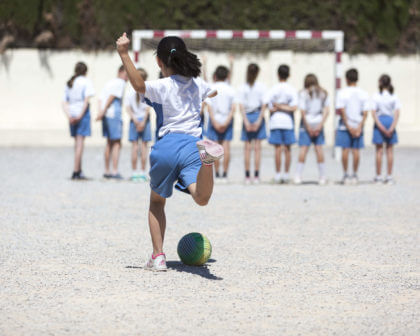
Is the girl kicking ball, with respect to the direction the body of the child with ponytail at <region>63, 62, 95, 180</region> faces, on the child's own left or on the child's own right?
on the child's own right

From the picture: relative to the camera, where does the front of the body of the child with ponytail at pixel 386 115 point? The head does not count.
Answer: away from the camera

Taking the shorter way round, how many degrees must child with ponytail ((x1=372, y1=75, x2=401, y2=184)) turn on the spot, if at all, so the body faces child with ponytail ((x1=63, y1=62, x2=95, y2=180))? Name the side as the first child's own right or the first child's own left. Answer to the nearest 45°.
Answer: approximately 90° to the first child's own left

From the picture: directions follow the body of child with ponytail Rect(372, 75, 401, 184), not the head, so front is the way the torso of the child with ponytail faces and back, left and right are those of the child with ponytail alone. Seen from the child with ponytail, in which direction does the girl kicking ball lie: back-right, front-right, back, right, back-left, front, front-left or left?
back

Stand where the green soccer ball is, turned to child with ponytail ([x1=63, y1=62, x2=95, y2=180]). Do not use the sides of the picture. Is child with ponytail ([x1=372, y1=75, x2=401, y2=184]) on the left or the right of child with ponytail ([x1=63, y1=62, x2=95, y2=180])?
right

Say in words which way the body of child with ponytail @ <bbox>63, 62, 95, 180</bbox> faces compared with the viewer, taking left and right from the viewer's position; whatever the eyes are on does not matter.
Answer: facing away from the viewer and to the right of the viewer

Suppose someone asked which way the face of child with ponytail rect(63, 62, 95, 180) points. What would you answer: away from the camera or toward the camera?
away from the camera

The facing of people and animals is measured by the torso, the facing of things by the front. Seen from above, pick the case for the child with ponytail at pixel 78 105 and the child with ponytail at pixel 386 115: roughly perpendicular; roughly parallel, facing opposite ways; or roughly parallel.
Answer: roughly parallel

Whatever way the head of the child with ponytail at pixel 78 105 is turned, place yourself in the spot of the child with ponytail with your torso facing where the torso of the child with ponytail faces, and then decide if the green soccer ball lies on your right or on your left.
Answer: on your right

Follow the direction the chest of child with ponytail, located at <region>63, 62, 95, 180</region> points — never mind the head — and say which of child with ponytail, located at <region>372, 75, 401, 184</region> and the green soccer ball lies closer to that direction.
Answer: the child with ponytail

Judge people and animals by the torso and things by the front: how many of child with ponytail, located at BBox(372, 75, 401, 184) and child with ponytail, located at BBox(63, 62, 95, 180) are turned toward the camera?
0

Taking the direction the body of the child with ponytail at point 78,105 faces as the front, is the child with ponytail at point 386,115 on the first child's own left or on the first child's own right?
on the first child's own right
